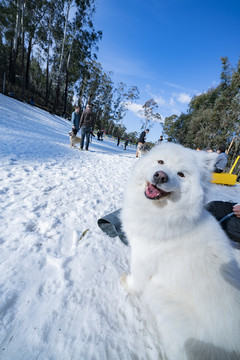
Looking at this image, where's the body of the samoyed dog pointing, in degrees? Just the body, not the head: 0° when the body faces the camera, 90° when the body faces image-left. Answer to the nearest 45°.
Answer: approximately 45°
